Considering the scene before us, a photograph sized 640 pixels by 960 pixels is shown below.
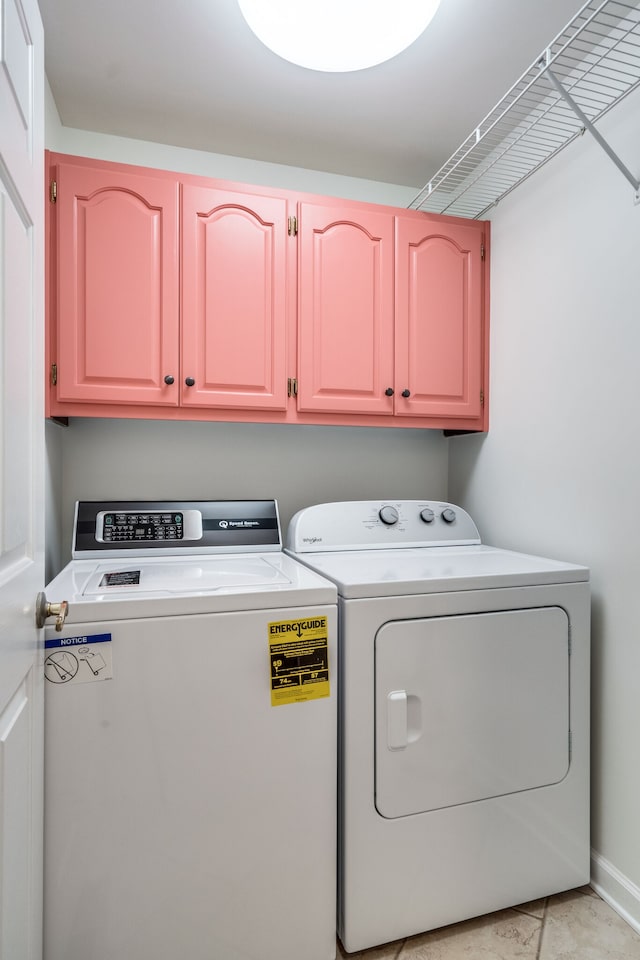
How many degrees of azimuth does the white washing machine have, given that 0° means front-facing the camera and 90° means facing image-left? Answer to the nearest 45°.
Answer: approximately 0°

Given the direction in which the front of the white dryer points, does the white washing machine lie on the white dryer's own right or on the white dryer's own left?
on the white dryer's own right

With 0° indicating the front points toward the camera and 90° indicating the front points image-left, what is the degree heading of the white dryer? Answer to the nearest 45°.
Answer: approximately 315°

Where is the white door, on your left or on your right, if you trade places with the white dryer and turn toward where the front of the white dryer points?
on your right

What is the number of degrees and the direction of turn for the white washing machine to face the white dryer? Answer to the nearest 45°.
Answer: approximately 90° to its left
